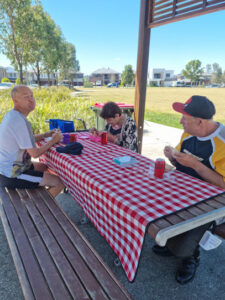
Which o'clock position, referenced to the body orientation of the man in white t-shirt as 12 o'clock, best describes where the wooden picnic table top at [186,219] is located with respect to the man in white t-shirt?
The wooden picnic table top is roughly at 2 o'clock from the man in white t-shirt.

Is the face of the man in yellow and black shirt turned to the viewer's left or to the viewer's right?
to the viewer's left

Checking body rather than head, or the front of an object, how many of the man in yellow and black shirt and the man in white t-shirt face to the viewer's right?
1

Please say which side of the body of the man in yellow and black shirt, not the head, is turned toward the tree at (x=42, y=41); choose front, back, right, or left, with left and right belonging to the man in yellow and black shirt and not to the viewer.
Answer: right

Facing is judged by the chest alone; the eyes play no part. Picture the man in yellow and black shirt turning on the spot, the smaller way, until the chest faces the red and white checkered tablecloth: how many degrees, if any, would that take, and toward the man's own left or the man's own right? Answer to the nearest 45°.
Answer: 0° — they already face it

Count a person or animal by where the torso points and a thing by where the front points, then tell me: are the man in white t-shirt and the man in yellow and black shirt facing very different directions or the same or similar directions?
very different directions

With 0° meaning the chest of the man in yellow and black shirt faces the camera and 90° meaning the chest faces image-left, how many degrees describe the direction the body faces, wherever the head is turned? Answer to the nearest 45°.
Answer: approximately 45°

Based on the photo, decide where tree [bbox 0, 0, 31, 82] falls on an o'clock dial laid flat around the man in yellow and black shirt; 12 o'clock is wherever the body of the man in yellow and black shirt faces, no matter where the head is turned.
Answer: The tree is roughly at 3 o'clock from the man in yellow and black shirt.

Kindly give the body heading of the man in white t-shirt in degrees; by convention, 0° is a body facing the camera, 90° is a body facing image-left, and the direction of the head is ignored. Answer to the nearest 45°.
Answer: approximately 270°

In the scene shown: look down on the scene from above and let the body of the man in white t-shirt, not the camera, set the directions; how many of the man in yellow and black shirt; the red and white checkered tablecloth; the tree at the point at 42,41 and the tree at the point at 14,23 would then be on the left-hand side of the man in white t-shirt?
2

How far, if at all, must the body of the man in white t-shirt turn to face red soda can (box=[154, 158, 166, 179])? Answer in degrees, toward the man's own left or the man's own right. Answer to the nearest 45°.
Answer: approximately 45° to the man's own right
